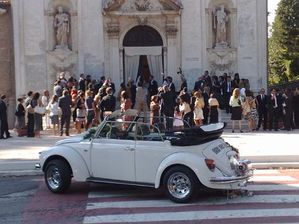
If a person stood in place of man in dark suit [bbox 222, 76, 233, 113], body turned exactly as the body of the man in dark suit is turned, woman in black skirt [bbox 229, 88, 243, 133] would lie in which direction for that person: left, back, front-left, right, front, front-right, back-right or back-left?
front

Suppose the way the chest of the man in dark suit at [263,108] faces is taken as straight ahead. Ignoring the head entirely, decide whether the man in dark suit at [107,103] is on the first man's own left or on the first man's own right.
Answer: on the first man's own right

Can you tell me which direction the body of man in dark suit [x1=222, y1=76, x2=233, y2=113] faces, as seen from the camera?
toward the camera

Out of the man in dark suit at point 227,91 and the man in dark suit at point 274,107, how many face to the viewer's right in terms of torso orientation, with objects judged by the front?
0

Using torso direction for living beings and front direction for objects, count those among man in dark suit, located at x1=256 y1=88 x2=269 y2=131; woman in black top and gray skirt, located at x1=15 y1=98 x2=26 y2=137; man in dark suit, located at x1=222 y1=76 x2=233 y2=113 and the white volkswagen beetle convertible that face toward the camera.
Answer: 2

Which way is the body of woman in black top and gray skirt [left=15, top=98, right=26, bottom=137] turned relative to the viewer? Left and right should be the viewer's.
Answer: facing to the right of the viewer

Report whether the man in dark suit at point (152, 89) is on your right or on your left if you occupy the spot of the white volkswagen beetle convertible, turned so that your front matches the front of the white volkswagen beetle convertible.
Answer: on your right

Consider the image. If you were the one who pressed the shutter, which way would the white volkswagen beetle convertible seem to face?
facing away from the viewer and to the left of the viewer

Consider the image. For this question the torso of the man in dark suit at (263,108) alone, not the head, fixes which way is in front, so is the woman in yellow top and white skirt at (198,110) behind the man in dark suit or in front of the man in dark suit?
in front

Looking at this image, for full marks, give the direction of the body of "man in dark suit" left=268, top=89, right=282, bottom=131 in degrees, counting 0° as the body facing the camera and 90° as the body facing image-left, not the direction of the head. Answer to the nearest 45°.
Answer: approximately 0°

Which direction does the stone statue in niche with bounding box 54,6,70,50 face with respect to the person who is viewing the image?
facing the viewer

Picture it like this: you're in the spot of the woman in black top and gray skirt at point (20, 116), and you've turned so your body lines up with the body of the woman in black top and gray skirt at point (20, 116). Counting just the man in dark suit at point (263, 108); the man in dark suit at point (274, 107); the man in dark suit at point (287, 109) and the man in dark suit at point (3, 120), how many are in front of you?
3

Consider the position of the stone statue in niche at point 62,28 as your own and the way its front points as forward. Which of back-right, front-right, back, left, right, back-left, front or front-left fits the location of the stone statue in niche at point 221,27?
left

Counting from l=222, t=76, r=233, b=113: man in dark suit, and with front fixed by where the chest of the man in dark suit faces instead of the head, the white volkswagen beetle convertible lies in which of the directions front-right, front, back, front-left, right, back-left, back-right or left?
front

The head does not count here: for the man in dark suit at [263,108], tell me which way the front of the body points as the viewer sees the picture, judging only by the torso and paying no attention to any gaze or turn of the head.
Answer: toward the camera
